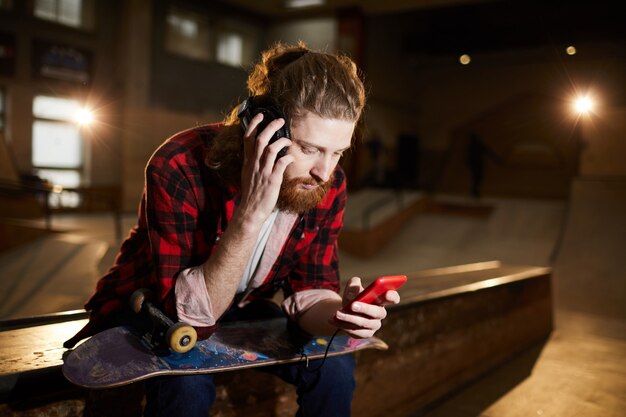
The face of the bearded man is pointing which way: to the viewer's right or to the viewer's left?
to the viewer's right

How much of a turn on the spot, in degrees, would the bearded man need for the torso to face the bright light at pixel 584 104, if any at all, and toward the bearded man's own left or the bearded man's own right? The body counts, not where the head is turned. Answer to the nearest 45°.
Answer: approximately 90° to the bearded man's own left

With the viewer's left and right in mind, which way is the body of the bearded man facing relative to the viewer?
facing the viewer and to the right of the viewer

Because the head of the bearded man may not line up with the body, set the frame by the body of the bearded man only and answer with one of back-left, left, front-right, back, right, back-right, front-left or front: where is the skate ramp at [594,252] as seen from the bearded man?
left

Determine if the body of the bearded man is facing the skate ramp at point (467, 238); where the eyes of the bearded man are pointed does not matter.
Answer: no

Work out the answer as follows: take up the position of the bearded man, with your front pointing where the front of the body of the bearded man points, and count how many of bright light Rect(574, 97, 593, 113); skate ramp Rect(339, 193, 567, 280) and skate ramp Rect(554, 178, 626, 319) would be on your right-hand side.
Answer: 0
